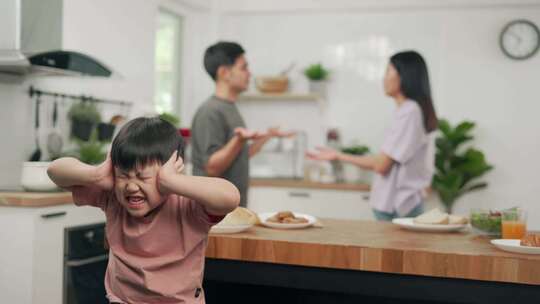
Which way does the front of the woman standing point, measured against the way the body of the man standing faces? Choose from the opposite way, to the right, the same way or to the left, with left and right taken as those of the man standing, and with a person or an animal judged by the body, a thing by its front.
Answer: the opposite way

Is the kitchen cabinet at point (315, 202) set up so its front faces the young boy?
yes

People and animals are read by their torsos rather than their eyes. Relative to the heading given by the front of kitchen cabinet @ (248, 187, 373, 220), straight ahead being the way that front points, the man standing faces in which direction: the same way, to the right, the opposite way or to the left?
to the left

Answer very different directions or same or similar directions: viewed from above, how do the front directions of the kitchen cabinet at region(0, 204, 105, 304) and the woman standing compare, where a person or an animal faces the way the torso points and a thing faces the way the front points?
very different directions

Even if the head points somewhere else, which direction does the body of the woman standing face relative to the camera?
to the viewer's left

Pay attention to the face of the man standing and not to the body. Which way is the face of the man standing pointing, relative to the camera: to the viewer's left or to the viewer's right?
to the viewer's right

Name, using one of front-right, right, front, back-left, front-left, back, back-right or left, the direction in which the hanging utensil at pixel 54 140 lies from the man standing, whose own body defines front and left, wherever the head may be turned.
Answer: back-left

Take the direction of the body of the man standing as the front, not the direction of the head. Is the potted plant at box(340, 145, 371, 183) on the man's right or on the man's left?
on the man's left

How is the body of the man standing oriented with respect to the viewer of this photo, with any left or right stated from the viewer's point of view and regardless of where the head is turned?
facing to the right of the viewer

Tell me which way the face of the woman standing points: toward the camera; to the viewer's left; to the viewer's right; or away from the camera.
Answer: to the viewer's left

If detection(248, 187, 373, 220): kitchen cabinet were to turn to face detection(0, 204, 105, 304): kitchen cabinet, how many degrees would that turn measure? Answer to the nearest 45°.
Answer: approximately 45° to its right
